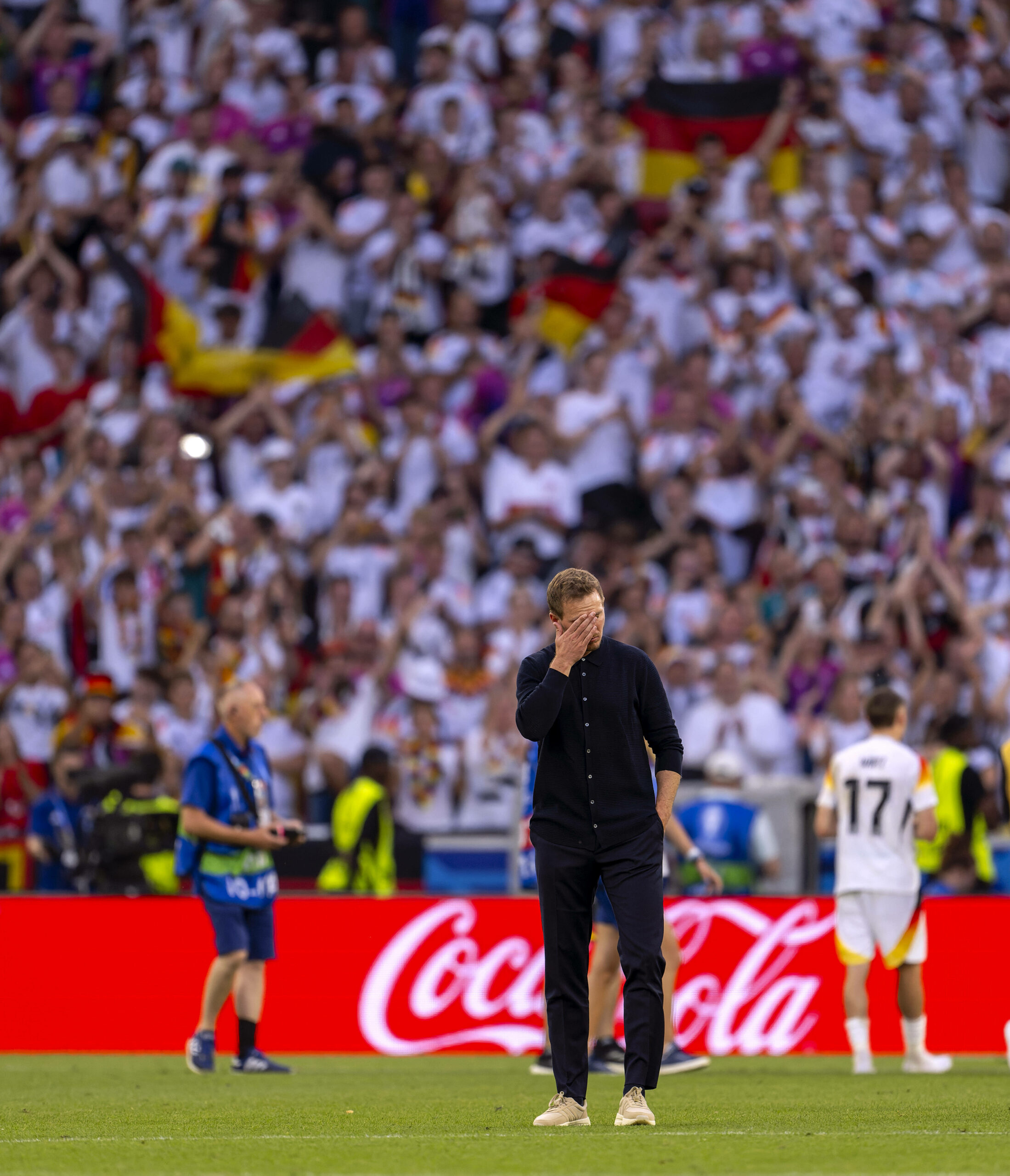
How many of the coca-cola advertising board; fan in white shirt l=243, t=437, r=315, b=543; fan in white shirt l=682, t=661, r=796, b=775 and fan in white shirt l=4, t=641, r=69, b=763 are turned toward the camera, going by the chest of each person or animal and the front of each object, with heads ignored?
4

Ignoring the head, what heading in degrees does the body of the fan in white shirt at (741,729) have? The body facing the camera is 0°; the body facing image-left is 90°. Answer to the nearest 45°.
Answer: approximately 0°

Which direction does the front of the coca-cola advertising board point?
toward the camera

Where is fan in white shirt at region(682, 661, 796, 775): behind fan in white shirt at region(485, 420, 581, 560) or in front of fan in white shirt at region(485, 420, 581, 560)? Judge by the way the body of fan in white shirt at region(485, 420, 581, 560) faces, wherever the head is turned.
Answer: in front

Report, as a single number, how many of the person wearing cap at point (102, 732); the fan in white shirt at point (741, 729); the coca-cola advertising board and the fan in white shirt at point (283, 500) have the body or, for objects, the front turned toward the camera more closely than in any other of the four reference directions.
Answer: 4

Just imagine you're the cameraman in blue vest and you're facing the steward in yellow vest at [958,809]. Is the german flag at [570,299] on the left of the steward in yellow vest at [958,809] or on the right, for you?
left

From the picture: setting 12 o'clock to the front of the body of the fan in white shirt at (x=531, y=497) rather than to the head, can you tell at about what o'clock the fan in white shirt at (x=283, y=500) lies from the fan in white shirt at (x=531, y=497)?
the fan in white shirt at (x=283, y=500) is roughly at 3 o'clock from the fan in white shirt at (x=531, y=497).

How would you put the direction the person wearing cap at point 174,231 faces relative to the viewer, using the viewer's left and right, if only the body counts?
facing the viewer and to the right of the viewer

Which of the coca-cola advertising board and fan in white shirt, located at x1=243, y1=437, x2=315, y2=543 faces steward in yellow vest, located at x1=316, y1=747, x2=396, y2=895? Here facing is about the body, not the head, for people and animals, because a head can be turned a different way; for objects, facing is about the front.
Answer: the fan in white shirt

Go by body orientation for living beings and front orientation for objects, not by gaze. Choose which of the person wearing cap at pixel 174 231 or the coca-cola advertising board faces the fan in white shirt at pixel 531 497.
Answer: the person wearing cap

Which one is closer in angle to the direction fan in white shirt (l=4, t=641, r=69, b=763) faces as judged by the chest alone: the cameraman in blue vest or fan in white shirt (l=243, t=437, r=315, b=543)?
the cameraman in blue vest

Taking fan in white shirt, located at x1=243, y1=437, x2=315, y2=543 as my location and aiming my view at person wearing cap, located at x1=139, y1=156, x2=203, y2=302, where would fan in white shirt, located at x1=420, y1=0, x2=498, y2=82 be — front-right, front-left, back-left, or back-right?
front-right

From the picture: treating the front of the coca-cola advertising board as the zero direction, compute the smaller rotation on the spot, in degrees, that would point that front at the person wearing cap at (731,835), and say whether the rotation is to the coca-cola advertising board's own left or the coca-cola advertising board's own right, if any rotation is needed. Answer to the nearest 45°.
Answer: approximately 135° to the coca-cola advertising board's own left

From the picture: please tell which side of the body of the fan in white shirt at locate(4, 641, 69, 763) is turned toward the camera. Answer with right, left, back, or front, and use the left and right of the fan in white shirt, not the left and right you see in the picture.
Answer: front
